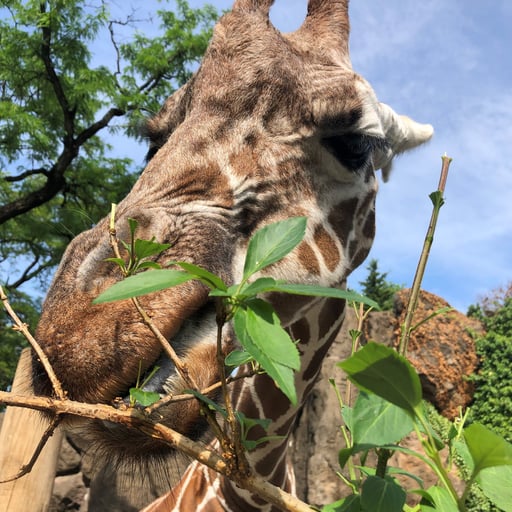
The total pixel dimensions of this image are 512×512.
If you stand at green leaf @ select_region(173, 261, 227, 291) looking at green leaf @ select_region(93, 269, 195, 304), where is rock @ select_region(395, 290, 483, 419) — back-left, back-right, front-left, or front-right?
back-right
